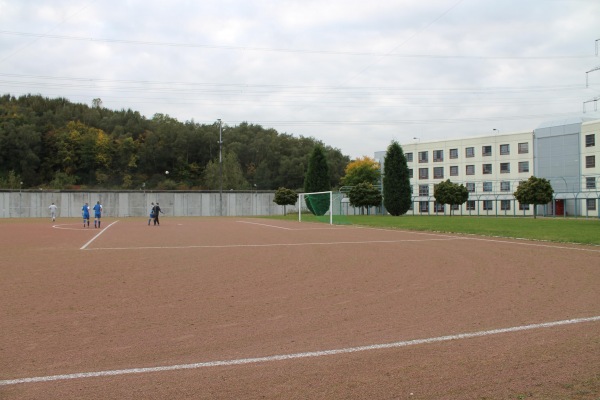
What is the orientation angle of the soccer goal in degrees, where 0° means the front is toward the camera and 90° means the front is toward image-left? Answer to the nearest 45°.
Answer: approximately 45°

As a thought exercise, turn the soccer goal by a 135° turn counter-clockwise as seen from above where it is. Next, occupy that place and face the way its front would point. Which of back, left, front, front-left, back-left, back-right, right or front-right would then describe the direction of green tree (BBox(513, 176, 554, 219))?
front
